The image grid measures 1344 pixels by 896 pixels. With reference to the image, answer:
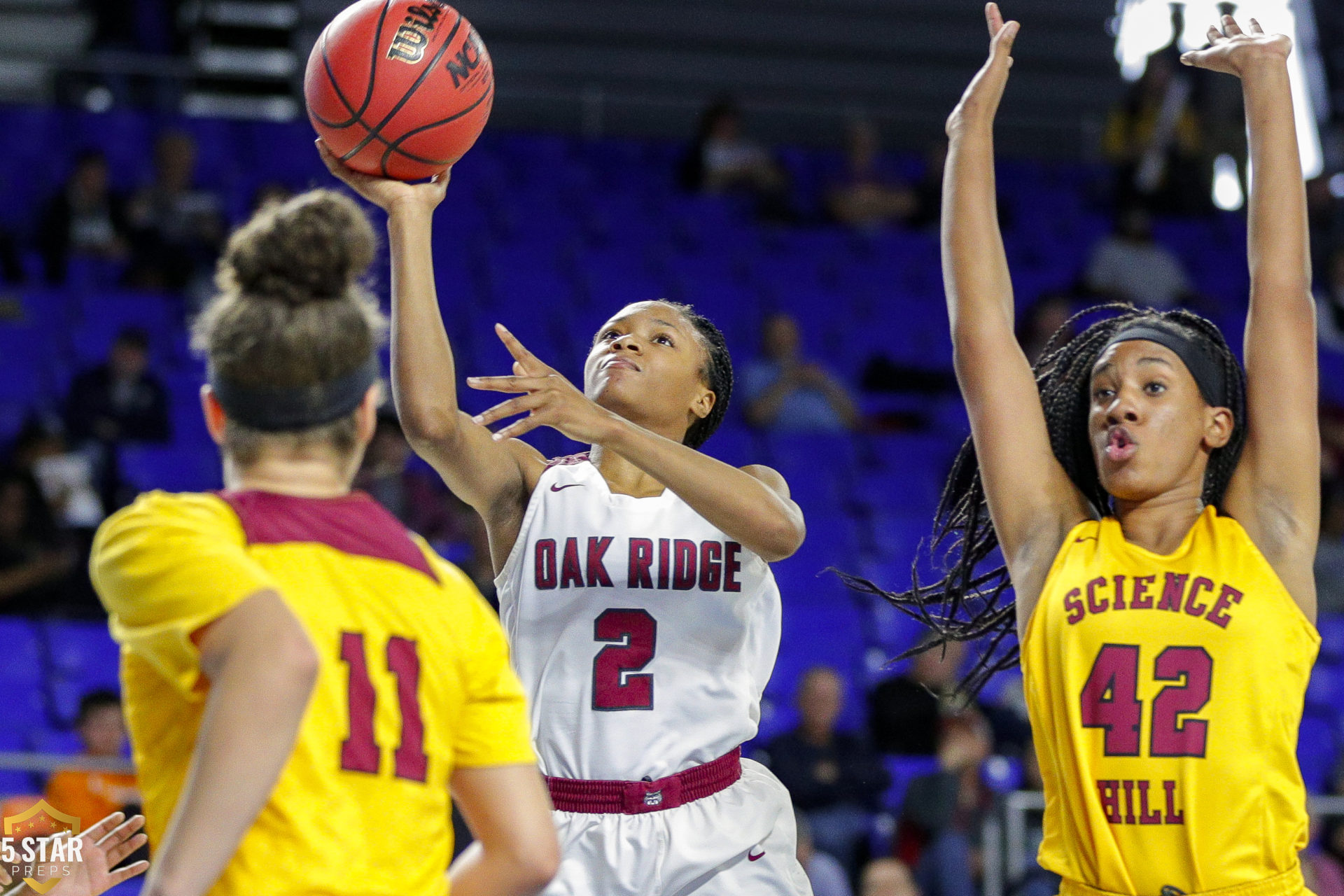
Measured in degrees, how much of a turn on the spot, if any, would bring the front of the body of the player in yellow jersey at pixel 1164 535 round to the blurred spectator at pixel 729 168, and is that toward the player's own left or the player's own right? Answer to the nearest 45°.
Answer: approximately 180°

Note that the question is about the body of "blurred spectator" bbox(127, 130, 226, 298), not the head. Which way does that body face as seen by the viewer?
toward the camera

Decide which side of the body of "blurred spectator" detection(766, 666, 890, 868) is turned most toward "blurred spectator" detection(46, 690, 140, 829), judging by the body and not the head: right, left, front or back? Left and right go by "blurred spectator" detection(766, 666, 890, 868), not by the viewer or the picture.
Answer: right

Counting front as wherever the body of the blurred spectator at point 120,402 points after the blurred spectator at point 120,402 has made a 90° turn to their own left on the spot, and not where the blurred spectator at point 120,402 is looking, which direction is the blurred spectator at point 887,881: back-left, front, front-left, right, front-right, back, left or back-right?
front-right

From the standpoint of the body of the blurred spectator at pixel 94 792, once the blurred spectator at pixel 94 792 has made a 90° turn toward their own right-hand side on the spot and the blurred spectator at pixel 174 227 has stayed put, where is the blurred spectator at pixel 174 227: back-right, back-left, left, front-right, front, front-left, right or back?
right

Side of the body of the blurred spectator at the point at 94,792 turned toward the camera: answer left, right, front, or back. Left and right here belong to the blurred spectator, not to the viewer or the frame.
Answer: front

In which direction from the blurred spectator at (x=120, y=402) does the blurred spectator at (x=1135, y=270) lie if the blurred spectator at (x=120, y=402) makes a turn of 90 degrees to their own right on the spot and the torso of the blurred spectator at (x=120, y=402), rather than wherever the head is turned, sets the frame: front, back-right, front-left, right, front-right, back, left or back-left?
back

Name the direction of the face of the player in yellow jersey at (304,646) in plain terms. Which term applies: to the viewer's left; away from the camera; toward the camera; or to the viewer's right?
away from the camera

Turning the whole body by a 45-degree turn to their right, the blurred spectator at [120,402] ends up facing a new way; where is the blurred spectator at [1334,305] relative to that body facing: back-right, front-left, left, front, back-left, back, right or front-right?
back-left

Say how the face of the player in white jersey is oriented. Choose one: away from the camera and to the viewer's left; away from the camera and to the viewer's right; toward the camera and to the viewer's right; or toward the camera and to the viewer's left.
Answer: toward the camera and to the viewer's left

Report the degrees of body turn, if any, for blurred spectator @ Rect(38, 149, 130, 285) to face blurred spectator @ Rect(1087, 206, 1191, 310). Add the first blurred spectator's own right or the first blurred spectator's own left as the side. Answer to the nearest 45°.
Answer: approximately 90° to the first blurred spectator's own left

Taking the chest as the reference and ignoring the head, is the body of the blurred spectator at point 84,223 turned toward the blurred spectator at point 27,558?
yes
